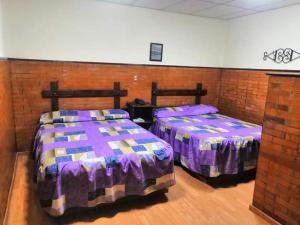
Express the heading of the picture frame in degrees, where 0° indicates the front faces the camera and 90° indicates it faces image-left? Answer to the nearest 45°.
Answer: approximately 0°

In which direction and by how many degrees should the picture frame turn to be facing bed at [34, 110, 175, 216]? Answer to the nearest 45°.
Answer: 0° — it already faces it

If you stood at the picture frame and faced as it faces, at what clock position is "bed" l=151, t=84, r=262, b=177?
The bed is roughly at 11 o'clock from the picture frame.

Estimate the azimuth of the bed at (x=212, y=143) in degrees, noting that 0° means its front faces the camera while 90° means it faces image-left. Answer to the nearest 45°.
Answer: approximately 315°

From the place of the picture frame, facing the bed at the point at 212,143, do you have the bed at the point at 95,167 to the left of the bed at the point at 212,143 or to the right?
right

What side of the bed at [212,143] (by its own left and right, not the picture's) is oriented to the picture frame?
back

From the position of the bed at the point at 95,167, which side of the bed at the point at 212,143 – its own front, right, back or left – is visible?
right
